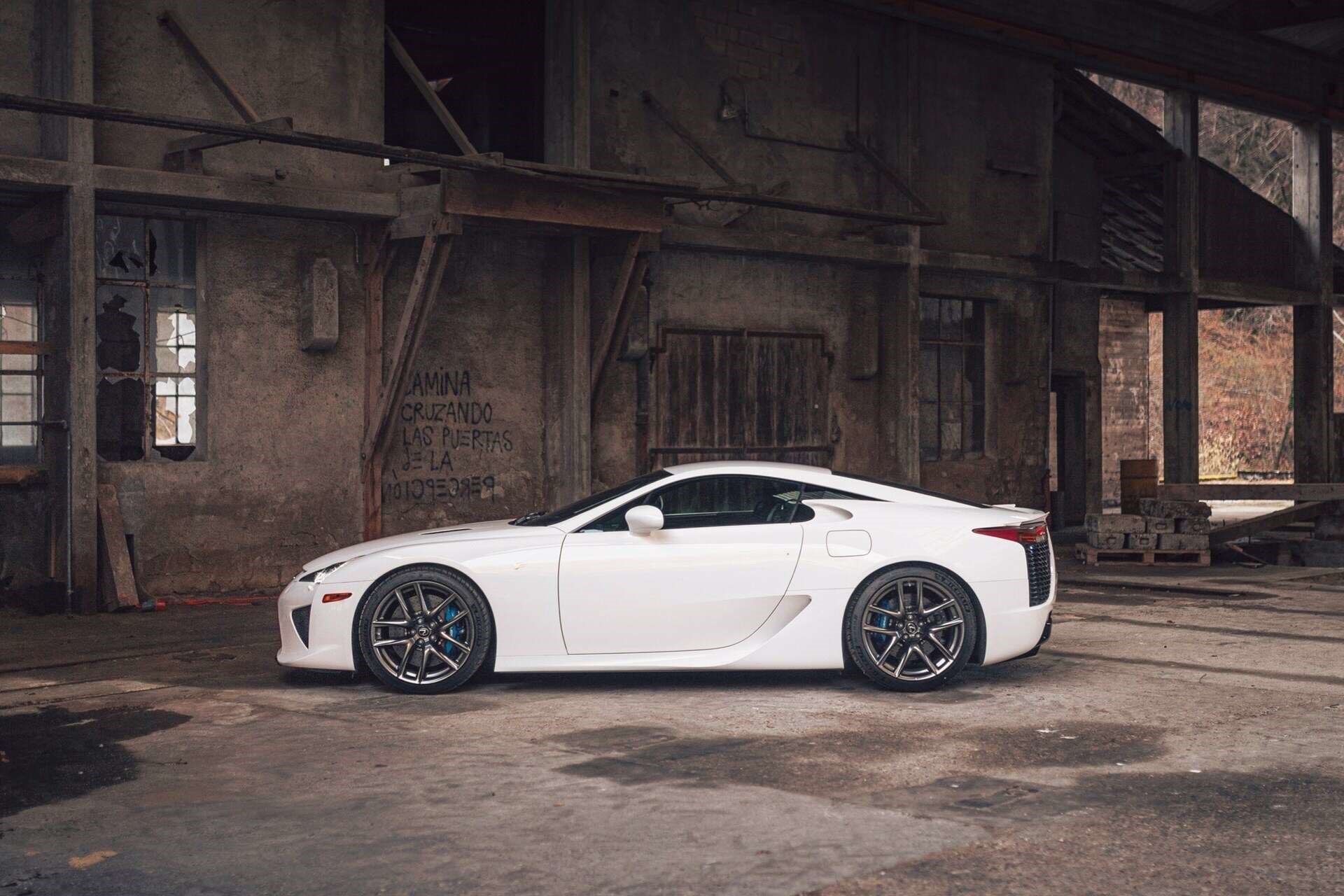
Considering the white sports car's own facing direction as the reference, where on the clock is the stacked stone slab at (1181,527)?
The stacked stone slab is roughly at 4 o'clock from the white sports car.

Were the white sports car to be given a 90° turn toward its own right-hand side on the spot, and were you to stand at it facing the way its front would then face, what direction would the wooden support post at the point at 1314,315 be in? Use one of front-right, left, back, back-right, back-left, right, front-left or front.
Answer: front-right

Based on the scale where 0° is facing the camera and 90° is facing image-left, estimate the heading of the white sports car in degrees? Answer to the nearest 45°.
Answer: approximately 90°

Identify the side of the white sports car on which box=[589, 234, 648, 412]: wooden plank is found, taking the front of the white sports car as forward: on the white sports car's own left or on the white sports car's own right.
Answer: on the white sports car's own right

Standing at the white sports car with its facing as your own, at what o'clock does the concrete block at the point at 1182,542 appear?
The concrete block is roughly at 4 o'clock from the white sports car.

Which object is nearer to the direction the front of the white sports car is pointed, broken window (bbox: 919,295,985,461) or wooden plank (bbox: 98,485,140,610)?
the wooden plank

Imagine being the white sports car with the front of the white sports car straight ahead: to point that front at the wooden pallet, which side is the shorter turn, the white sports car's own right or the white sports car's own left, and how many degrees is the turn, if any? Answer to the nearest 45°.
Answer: approximately 135° to the white sports car's own right

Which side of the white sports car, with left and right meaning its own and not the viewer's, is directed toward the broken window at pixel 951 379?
right

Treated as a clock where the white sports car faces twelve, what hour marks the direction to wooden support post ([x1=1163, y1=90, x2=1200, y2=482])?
The wooden support post is roughly at 4 o'clock from the white sports car.

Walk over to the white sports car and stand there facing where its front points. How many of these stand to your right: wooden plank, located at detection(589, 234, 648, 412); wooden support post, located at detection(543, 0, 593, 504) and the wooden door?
3

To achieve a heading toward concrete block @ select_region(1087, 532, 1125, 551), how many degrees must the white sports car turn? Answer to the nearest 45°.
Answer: approximately 135° to its right

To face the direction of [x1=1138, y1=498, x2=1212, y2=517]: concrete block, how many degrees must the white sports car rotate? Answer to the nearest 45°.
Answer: approximately 135° to its right
